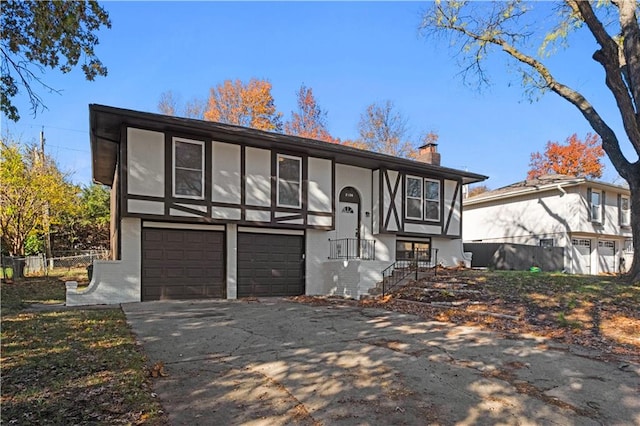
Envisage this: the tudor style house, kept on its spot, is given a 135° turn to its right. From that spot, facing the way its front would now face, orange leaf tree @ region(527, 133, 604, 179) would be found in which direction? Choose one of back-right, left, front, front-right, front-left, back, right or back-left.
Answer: back-right

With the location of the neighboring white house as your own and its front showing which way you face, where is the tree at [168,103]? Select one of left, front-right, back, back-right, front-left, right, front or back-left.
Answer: back-right

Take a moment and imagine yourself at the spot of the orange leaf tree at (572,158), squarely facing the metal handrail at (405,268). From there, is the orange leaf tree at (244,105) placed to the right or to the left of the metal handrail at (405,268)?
right

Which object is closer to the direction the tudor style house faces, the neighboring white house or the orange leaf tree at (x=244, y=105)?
the neighboring white house

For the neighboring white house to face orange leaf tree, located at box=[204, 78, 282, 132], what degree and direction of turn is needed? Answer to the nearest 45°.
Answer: approximately 135° to its right

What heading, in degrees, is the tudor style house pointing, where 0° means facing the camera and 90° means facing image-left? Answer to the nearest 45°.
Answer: approximately 315°

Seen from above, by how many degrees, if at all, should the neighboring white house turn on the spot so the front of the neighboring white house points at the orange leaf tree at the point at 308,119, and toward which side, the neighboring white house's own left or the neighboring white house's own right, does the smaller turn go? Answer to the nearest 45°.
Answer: approximately 135° to the neighboring white house's own right

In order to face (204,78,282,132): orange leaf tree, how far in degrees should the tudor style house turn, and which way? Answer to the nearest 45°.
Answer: approximately 135° to its left

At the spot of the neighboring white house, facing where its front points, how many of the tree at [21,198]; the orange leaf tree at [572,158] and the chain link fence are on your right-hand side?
2

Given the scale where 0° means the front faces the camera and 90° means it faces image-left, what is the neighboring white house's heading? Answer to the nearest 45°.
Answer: approximately 315°

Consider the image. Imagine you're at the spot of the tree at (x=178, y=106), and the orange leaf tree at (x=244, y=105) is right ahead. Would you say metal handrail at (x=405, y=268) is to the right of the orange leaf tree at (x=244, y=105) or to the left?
right
